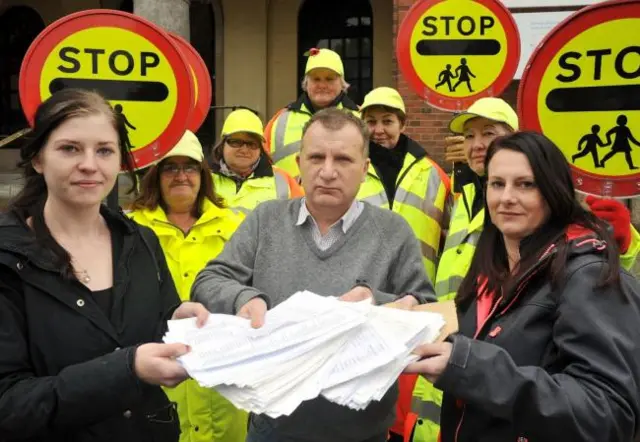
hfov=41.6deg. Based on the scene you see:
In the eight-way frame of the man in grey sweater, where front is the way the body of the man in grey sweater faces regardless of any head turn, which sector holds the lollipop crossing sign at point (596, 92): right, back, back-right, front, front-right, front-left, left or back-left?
back-left

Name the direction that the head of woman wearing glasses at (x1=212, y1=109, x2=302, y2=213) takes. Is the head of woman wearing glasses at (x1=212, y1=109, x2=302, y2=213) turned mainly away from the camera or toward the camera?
toward the camera

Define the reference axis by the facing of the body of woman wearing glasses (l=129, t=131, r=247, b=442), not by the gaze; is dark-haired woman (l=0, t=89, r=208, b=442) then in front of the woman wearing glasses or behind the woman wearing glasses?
in front

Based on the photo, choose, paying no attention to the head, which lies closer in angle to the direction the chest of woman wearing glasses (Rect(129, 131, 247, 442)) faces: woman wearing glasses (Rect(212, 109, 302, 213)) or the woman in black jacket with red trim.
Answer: the woman in black jacket with red trim

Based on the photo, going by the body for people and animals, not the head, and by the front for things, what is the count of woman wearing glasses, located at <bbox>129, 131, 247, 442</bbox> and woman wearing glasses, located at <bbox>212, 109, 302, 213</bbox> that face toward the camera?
2

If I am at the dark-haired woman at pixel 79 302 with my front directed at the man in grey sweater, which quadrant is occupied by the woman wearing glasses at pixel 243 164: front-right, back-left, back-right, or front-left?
front-left

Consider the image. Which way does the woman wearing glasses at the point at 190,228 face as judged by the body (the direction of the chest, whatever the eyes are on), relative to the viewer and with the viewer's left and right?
facing the viewer

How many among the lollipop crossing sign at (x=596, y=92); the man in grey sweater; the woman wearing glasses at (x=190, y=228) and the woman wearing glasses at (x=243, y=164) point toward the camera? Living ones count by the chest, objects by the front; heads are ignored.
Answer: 4

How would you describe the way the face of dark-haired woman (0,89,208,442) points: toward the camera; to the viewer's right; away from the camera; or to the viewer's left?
toward the camera

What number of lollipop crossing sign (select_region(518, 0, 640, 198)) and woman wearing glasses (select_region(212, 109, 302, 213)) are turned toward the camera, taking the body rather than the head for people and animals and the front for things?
2

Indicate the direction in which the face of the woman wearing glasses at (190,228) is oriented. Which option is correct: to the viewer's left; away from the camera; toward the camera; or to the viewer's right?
toward the camera

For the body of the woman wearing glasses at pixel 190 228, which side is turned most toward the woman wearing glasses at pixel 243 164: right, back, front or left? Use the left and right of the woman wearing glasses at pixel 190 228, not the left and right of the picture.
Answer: back

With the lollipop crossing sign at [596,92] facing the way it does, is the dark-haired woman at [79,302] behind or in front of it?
in front

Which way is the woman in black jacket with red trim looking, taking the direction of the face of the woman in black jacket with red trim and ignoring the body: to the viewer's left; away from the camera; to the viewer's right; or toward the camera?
toward the camera

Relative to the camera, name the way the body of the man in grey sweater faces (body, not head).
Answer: toward the camera

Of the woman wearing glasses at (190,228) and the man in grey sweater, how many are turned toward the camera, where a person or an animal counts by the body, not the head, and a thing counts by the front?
2

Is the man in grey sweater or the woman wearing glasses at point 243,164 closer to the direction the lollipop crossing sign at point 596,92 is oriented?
the man in grey sweater

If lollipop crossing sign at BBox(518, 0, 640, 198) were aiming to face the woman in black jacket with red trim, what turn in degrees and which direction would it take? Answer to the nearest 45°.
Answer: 0° — it already faces them

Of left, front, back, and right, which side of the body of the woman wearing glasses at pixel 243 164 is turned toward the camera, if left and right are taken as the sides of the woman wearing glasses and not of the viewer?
front
